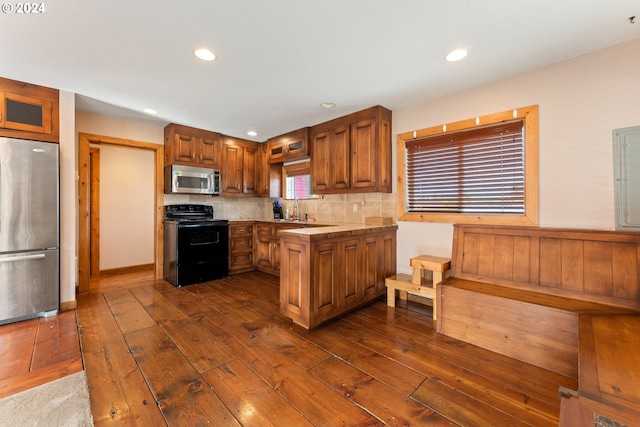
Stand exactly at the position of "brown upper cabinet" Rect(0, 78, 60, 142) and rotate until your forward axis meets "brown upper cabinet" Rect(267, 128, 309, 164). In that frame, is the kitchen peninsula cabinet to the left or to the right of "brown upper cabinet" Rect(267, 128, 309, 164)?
right

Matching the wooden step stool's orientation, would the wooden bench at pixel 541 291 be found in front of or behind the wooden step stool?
behind

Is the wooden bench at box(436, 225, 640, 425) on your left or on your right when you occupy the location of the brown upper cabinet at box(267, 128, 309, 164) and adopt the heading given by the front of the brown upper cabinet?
on your left

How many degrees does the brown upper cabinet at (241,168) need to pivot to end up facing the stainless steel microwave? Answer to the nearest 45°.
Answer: approximately 90° to its right

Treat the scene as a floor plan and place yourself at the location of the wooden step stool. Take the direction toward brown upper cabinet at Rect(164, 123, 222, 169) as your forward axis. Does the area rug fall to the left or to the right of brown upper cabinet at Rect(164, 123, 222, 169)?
left
